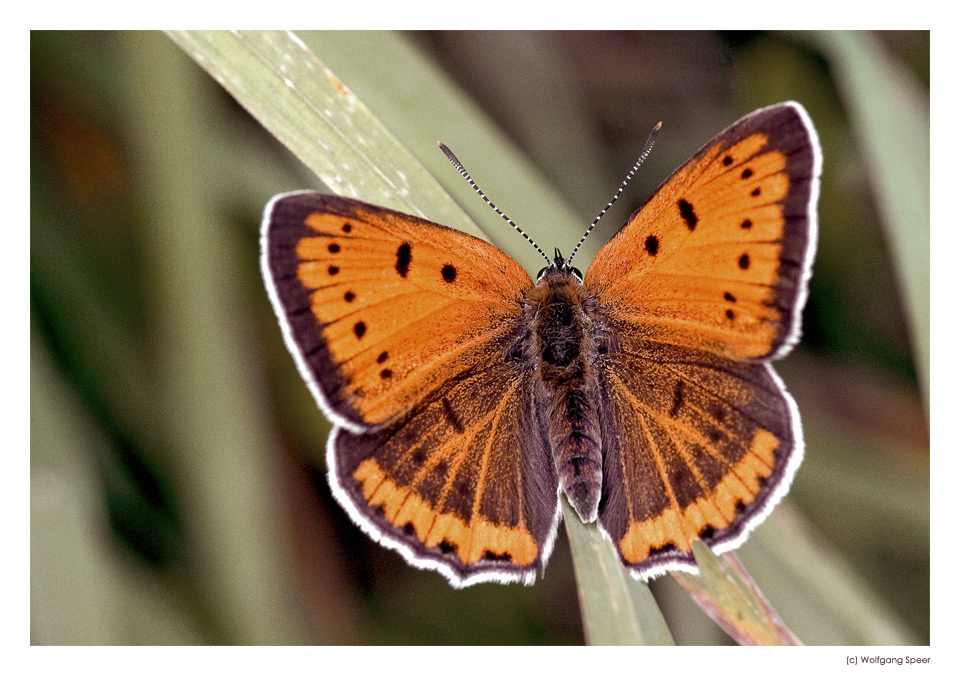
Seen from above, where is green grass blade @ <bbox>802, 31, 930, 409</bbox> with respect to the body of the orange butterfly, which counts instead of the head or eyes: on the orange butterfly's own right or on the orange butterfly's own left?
on the orange butterfly's own right

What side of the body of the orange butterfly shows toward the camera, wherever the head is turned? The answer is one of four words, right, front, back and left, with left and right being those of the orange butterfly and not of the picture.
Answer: back
